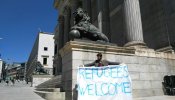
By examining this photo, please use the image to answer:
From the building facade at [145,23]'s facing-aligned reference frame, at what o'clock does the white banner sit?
The white banner is roughly at 11 o'clock from the building facade.

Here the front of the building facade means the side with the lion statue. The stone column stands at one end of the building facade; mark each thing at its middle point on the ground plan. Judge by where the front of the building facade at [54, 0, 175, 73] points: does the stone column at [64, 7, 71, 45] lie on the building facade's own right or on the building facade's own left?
on the building facade's own right

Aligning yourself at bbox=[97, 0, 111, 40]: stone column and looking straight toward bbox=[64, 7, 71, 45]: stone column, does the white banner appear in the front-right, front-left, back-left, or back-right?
back-left

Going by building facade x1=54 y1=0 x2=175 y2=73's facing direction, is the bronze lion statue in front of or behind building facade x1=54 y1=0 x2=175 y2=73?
in front

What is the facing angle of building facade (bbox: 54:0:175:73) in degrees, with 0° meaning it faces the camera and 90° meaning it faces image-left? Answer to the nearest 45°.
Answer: approximately 45°

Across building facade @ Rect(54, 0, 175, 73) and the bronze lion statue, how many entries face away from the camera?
0

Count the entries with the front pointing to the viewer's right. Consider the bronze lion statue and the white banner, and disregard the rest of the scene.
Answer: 0

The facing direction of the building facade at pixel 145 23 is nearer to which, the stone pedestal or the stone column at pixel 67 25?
the stone pedestal

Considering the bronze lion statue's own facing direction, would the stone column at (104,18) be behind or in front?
behind

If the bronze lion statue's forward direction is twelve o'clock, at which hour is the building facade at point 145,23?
The building facade is roughly at 6 o'clock from the bronze lion statue.

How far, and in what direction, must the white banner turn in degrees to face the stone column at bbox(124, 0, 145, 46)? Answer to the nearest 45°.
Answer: approximately 180°

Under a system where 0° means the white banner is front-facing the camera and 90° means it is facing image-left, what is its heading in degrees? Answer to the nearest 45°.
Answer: approximately 0°

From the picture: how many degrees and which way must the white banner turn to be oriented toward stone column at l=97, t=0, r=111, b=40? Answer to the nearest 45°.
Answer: approximately 180°
